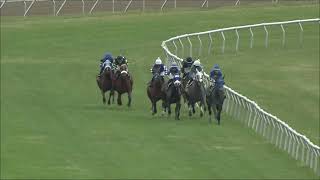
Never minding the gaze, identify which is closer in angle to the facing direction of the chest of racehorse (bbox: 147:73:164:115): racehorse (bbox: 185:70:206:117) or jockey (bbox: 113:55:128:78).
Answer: the racehorse

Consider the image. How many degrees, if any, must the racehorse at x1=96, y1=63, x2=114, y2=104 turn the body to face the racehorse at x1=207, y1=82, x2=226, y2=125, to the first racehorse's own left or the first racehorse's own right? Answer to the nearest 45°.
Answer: approximately 45° to the first racehorse's own left

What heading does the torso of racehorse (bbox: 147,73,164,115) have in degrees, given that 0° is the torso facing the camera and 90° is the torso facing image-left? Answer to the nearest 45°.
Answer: approximately 0°

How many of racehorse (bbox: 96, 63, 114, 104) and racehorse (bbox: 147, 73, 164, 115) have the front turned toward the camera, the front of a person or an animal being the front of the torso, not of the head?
2
